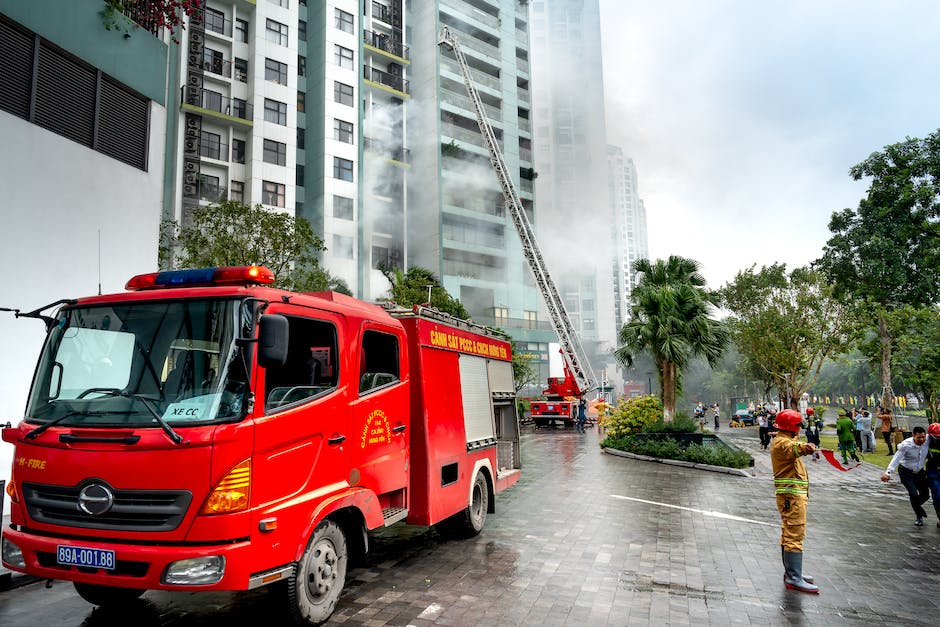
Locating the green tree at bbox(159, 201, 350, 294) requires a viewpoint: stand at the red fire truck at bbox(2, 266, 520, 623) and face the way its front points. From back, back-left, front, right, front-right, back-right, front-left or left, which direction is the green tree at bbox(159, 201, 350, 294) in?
back-right

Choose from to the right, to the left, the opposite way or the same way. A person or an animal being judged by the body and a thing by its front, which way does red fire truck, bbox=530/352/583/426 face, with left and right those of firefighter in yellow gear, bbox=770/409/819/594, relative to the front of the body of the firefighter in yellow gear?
to the left

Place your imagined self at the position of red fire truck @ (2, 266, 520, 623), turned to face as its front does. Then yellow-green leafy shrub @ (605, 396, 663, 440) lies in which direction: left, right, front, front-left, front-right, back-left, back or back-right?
back

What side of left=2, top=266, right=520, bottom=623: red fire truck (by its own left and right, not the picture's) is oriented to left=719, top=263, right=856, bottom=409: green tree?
back
